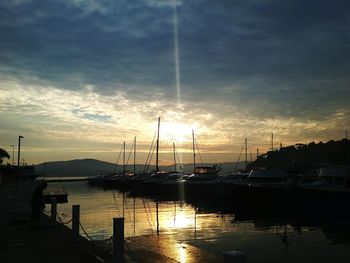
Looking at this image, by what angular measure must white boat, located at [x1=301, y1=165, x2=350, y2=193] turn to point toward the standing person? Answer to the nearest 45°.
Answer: approximately 45° to its left

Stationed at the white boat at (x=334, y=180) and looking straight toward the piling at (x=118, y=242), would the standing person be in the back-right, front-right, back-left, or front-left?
front-right

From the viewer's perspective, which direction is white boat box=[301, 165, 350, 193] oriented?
to the viewer's left

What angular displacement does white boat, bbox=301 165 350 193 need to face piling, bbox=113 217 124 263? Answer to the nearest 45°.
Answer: approximately 90° to its left

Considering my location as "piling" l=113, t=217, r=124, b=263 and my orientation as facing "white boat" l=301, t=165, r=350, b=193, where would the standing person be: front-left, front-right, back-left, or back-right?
front-left
